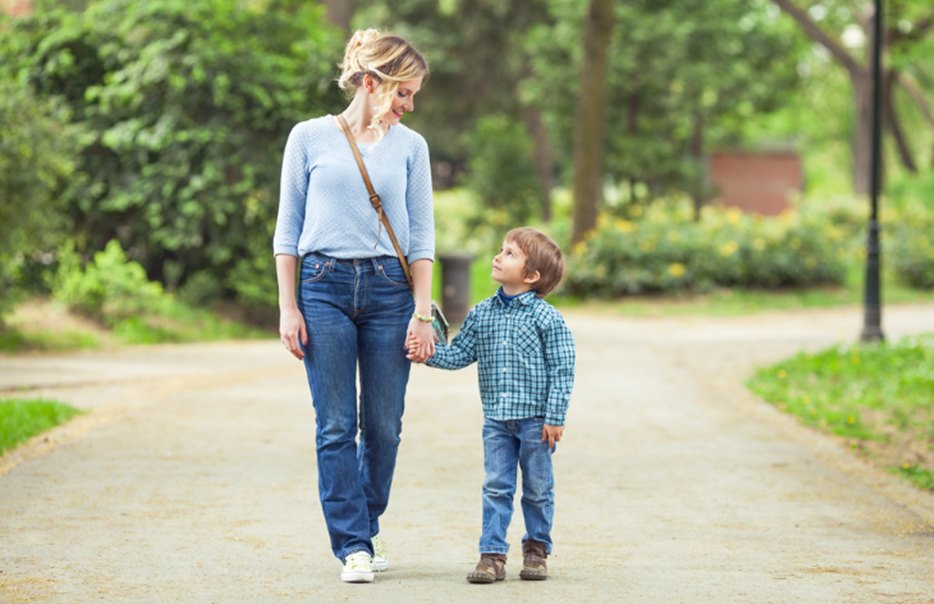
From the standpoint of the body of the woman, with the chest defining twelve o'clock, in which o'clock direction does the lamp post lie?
The lamp post is roughly at 7 o'clock from the woman.

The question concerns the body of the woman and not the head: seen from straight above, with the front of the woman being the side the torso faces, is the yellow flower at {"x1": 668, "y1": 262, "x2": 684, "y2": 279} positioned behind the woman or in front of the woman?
behind

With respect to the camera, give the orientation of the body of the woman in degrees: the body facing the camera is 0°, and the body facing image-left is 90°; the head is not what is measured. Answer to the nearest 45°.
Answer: approximately 0°

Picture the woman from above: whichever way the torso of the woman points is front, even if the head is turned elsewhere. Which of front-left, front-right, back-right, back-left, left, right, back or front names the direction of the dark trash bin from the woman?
back

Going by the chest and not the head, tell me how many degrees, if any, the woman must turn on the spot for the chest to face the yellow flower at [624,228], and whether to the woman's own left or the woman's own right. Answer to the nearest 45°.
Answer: approximately 180°

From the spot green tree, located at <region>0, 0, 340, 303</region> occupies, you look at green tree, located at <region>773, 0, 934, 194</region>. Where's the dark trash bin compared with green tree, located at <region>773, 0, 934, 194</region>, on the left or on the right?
right

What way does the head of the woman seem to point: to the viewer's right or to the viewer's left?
to the viewer's right

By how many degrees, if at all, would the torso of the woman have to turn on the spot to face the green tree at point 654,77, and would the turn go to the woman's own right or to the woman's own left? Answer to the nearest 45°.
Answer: approximately 180°

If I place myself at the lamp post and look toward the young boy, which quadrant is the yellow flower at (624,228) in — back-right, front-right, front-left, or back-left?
back-right

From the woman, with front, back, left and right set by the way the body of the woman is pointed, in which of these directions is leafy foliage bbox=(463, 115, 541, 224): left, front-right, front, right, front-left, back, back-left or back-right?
back
